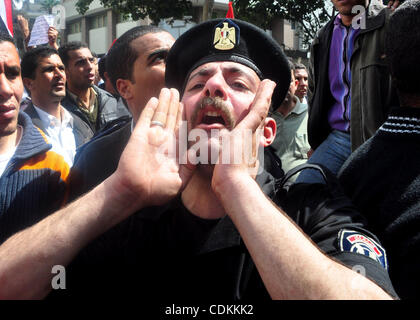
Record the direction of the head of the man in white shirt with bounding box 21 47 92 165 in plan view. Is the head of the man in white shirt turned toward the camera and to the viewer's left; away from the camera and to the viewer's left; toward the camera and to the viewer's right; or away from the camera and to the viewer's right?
toward the camera and to the viewer's right

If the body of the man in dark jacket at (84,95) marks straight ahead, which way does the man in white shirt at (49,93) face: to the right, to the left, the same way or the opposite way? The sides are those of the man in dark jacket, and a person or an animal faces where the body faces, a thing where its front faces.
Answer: the same way

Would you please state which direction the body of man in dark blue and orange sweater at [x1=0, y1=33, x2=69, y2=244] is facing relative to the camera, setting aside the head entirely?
toward the camera

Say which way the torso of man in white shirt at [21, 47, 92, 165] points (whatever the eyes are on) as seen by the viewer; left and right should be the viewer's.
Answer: facing the viewer and to the right of the viewer

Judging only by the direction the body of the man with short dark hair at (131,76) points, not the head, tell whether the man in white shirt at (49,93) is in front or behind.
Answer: behind

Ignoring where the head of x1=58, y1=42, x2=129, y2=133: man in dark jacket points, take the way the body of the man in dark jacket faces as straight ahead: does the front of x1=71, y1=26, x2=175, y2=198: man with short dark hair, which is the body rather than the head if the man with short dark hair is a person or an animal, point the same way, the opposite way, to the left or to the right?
the same way

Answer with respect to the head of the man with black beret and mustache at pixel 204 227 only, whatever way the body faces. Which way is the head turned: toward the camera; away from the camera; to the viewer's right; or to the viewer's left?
toward the camera

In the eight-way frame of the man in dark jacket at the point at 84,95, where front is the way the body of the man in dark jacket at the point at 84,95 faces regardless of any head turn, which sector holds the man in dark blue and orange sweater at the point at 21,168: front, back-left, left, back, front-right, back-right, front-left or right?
front-right

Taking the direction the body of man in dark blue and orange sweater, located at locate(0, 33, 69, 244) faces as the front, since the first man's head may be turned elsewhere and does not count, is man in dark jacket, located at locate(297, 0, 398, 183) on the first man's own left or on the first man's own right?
on the first man's own left

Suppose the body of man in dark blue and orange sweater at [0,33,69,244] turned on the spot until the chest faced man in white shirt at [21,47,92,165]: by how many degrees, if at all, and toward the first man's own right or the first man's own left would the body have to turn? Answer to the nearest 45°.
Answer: approximately 180°

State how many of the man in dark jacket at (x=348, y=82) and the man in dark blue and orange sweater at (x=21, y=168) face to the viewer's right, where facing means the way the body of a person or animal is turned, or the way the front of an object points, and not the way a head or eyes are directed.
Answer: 0

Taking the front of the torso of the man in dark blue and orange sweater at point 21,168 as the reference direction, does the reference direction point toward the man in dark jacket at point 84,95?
no
